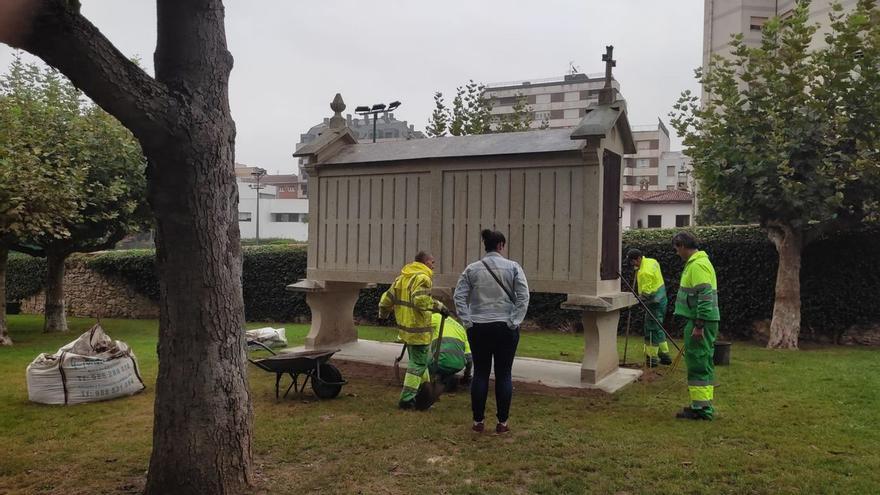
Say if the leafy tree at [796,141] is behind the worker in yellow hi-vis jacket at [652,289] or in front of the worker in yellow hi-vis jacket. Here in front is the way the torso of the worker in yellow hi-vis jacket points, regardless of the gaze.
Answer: behind

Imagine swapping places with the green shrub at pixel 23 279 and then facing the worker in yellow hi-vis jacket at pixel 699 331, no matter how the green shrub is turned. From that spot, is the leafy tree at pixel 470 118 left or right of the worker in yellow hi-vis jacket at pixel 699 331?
left

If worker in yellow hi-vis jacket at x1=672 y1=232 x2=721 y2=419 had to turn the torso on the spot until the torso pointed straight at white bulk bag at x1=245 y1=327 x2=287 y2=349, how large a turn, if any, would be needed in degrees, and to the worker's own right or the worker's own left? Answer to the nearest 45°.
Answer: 0° — they already face it

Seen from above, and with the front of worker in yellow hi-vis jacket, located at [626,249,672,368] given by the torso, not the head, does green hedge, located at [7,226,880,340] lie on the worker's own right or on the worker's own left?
on the worker's own right

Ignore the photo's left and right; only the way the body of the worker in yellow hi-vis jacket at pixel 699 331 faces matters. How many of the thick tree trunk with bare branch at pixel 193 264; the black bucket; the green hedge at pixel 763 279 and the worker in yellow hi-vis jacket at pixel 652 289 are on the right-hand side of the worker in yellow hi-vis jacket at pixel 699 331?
3

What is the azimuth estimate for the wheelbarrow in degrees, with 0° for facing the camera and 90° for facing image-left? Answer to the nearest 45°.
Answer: approximately 270°

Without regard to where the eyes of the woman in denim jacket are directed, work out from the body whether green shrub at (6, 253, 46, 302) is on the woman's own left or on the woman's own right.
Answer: on the woman's own left

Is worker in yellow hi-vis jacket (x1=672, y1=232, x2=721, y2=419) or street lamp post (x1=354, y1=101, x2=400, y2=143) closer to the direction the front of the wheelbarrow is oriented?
the worker in yellow hi-vis jacket

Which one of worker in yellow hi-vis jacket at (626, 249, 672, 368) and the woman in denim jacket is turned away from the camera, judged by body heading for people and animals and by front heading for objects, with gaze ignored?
the woman in denim jacket

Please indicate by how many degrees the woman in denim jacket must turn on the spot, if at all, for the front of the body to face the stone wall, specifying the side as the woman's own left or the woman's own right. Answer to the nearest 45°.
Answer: approximately 45° to the woman's own left

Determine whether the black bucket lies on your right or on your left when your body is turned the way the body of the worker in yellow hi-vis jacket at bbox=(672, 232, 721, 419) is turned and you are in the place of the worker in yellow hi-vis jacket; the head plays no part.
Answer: on your right

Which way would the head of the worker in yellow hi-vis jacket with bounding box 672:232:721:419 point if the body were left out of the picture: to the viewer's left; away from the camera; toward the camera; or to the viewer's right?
to the viewer's left

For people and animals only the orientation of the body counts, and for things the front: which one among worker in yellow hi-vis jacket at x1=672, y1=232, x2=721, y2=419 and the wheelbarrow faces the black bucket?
the wheelbarrow

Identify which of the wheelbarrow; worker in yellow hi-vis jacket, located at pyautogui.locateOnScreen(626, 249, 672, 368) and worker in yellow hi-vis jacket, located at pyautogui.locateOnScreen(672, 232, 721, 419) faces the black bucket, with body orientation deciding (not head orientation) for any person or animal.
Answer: the wheelbarrow

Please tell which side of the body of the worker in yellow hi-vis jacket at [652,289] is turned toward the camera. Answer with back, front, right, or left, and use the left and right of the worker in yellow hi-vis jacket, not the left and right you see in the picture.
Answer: left
